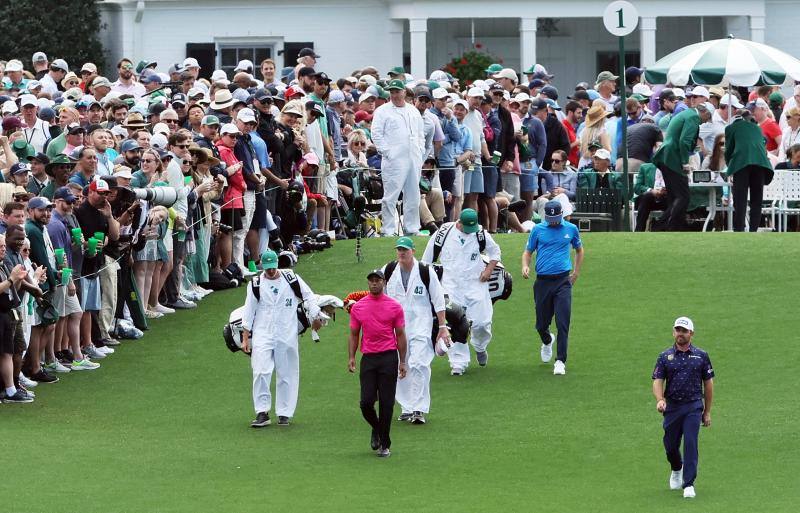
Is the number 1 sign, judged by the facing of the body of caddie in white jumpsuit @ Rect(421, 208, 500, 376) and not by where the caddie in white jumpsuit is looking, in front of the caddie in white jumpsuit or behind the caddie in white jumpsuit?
behind

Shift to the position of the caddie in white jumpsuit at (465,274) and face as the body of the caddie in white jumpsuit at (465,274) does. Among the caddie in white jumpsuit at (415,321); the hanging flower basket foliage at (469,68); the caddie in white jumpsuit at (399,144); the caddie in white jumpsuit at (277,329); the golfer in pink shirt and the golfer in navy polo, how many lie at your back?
2

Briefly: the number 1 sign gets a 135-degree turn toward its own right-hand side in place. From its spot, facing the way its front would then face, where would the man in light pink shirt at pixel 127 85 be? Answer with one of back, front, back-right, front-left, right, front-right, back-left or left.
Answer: front-left

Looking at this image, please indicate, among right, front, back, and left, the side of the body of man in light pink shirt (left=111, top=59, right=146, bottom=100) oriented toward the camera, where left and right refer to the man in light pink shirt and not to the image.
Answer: front

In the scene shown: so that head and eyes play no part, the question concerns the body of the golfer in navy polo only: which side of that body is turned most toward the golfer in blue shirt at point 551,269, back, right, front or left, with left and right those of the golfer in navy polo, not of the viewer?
back

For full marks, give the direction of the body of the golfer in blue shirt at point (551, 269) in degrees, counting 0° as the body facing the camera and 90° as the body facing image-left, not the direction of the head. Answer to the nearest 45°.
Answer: approximately 0°

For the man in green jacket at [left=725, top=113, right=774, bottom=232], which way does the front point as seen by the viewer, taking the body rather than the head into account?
away from the camera

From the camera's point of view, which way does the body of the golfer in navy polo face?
toward the camera

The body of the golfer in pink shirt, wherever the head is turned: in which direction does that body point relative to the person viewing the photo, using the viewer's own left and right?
facing the viewer
